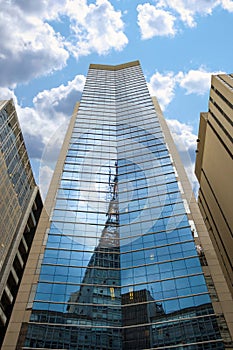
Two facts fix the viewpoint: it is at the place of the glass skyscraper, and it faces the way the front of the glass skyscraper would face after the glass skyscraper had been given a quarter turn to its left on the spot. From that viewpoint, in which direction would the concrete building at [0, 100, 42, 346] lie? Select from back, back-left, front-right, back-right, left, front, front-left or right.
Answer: back

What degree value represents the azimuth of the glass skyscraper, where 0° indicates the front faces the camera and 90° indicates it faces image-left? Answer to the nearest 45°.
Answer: approximately 0°

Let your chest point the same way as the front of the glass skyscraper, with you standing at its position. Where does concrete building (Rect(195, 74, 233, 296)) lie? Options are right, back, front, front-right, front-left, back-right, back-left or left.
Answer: left
